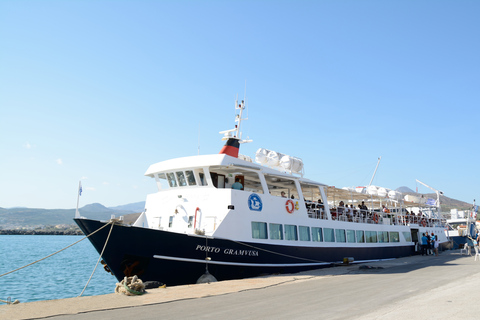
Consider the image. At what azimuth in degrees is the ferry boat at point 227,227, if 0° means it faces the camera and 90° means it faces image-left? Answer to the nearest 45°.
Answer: approximately 45°

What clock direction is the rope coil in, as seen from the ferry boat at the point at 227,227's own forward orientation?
The rope coil is roughly at 11 o'clock from the ferry boat.
